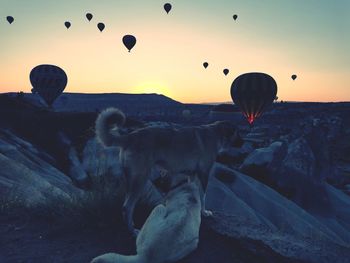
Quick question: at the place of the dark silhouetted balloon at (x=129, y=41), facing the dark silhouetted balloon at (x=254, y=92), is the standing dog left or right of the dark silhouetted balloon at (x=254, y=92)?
right

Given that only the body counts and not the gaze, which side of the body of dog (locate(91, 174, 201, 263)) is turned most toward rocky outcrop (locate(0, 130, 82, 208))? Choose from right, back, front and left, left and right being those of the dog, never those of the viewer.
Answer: left

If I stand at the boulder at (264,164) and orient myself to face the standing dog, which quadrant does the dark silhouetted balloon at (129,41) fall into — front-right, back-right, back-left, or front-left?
back-right

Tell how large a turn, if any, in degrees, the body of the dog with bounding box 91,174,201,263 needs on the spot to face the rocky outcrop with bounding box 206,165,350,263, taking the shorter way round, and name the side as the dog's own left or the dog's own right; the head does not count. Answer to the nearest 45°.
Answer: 0° — it already faces it

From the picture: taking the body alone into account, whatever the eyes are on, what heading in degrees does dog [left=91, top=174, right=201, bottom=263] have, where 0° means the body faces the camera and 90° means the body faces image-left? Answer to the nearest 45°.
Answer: approximately 225°

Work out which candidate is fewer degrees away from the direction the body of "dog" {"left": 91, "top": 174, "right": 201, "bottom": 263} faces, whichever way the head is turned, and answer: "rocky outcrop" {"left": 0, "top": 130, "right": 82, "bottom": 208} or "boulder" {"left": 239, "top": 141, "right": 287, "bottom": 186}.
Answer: the boulder

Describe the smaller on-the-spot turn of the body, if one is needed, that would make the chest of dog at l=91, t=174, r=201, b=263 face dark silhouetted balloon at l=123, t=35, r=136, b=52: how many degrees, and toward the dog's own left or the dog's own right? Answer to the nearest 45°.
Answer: approximately 45° to the dog's own left
